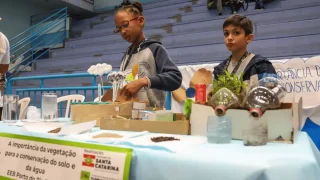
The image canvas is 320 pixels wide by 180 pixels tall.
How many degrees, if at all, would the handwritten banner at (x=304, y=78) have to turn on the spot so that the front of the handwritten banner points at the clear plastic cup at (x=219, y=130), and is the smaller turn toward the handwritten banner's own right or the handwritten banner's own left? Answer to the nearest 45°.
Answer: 0° — it already faces it

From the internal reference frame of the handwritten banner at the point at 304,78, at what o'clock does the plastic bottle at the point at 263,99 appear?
The plastic bottle is roughly at 12 o'clock from the handwritten banner.

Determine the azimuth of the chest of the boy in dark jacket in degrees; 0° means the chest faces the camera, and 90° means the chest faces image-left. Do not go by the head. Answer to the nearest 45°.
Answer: approximately 45°

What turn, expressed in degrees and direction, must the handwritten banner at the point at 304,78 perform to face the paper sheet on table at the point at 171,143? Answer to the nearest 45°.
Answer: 0° — it already faces it

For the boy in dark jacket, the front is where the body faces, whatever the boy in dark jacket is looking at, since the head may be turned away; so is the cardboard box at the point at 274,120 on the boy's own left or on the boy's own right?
on the boy's own left

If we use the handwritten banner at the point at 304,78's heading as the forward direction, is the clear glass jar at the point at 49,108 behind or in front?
in front

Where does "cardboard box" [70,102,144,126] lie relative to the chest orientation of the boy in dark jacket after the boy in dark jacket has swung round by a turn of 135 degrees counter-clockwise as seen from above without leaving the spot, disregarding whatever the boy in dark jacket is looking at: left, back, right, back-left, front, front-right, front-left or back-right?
back-right

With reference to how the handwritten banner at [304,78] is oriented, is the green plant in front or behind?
in front

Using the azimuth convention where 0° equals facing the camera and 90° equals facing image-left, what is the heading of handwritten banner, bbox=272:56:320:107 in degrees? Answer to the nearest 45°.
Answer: approximately 0°
